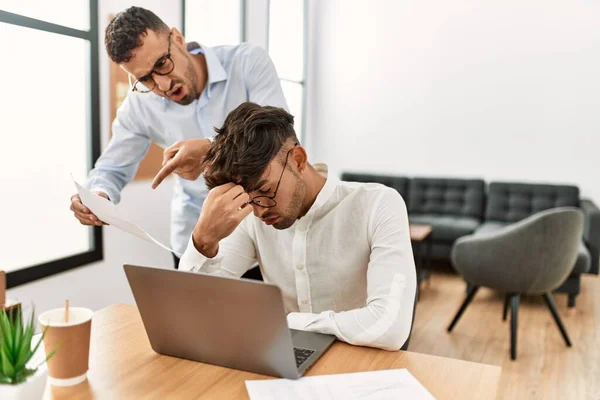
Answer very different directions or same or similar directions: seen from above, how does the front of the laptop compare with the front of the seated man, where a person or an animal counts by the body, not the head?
very different directions

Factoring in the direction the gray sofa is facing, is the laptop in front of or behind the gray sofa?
in front

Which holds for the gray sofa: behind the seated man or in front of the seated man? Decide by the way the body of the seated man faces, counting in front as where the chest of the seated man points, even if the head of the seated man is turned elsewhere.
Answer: behind

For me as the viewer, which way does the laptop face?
facing away from the viewer and to the right of the viewer

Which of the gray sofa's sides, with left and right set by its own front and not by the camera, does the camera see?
front

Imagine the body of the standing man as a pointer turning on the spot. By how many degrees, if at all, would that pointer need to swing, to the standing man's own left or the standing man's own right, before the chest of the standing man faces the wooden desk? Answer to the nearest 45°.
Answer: approximately 45° to the standing man's own left

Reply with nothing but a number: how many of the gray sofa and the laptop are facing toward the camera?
1

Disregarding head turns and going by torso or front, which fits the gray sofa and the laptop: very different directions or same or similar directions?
very different directions

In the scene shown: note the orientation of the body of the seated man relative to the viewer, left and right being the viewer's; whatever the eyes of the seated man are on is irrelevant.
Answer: facing the viewer and to the left of the viewer

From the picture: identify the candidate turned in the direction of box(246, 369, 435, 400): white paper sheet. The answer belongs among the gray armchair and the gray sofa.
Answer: the gray sofa
